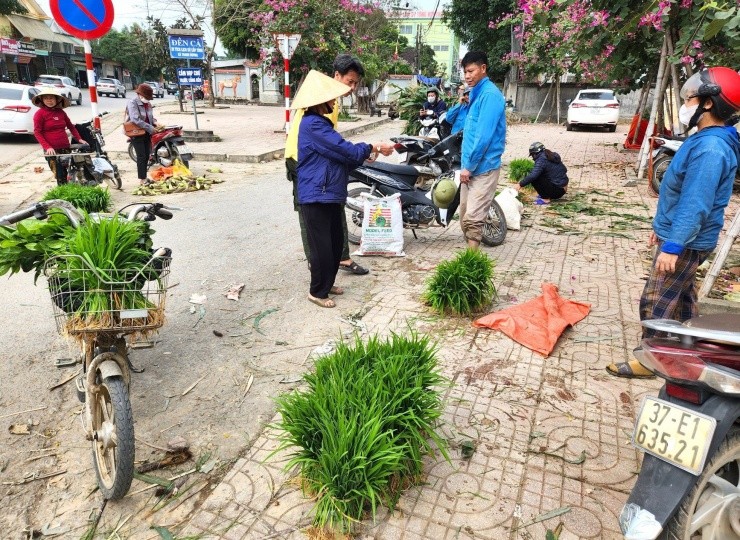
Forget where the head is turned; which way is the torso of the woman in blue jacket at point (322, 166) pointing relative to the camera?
to the viewer's right

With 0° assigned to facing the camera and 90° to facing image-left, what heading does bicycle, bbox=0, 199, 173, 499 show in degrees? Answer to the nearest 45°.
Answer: approximately 0°

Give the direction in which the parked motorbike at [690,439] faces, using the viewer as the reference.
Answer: facing away from the viewer and to the right of the viewer

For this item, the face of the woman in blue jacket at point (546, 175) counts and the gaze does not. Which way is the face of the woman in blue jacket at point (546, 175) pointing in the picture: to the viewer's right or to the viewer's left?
to the viewer's left

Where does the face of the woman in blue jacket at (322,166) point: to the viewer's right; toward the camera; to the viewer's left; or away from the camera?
to the viewer's right

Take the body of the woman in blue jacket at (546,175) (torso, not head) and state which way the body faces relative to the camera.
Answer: to the viewer's left

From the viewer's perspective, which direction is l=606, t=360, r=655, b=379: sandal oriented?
to the viewer's left
